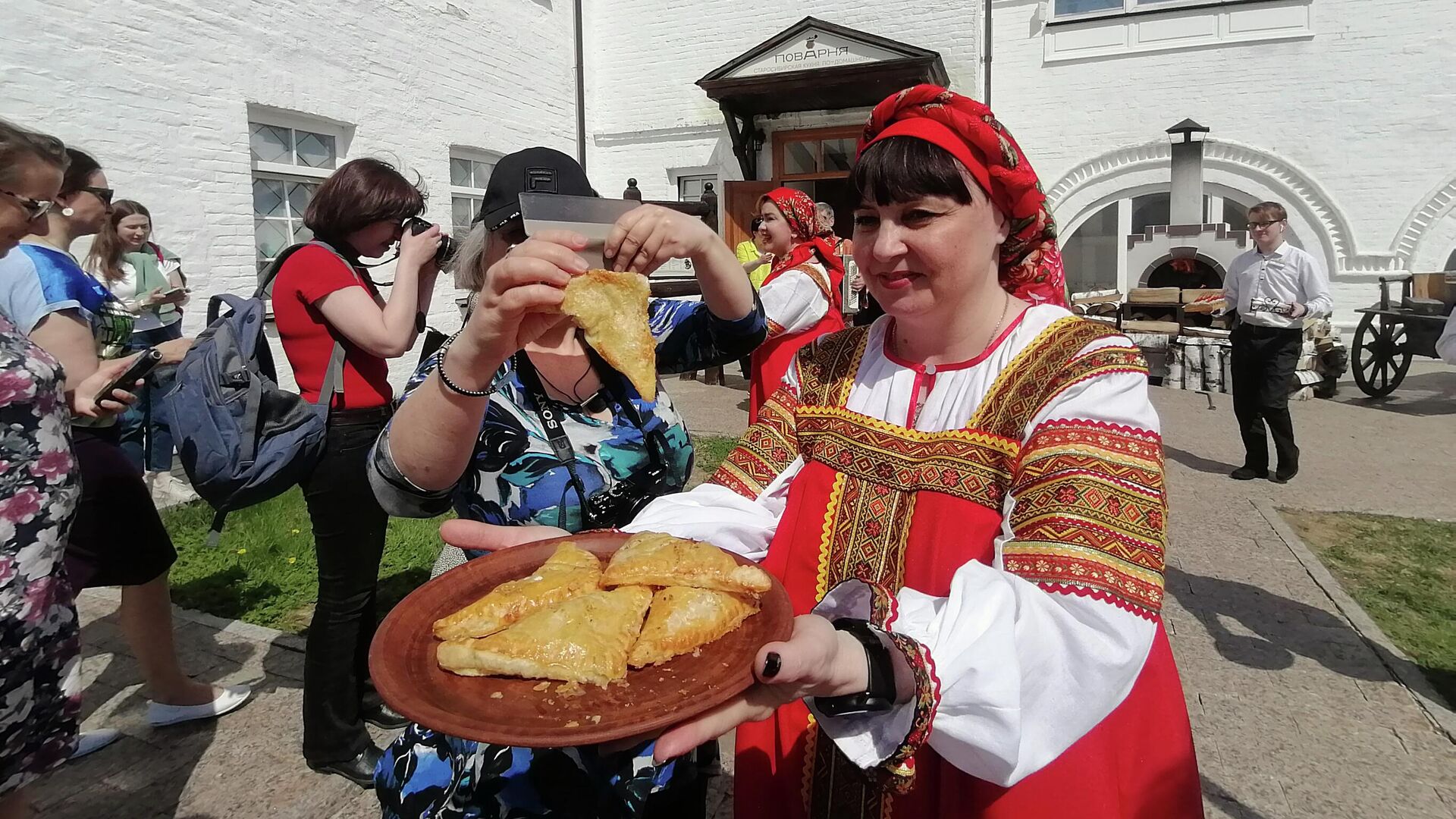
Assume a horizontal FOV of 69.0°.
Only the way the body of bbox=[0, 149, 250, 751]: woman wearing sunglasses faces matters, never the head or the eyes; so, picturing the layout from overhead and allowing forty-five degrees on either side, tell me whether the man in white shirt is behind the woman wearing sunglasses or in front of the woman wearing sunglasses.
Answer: in front

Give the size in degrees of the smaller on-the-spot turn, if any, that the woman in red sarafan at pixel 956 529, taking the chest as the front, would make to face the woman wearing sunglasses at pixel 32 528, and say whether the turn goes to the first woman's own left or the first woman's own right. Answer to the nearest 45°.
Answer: approximately 45° to the first woman's own right

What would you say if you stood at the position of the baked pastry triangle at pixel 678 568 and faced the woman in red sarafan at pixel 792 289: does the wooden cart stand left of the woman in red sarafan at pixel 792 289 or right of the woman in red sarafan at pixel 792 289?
right

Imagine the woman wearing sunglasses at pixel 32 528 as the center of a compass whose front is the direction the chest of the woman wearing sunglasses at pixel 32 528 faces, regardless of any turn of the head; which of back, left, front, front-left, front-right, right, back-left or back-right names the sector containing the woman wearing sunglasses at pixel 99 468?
left

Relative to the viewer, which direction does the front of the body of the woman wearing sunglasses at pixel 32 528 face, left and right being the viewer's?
facing to the right of the viewer

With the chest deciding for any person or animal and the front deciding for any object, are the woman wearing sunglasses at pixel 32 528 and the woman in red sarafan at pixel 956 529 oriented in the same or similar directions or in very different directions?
very different directions

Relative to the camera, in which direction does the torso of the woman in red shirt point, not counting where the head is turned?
to the viewer's right

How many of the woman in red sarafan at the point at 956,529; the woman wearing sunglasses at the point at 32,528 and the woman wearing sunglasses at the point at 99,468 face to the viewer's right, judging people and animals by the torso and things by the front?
2

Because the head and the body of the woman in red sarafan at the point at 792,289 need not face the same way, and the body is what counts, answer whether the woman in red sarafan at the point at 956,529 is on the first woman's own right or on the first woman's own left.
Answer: on the first woman's own left

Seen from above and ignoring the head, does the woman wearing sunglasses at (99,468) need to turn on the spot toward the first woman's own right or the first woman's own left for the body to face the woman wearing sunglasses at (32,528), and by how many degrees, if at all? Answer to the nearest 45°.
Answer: approximately 90° to the first woman's own right

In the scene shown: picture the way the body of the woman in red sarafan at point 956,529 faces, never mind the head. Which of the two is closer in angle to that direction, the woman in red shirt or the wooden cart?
the woman in red shirt

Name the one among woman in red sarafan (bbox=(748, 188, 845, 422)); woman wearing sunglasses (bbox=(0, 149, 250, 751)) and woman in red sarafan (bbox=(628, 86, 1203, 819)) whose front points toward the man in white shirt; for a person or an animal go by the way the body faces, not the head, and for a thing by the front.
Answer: the woman wearing sunglasses

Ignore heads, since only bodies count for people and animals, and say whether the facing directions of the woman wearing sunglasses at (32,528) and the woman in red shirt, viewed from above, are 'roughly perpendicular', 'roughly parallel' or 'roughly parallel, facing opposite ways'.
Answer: roughly parallel

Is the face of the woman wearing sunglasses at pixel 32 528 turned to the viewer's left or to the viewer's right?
to the viewer's right

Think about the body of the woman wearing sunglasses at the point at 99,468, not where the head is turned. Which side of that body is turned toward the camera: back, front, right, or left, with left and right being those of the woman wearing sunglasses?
right

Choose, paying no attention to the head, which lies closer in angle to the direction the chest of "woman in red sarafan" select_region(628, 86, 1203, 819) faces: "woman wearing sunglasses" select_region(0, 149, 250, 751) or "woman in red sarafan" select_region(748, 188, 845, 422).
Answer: the woman wearing sunglasses
